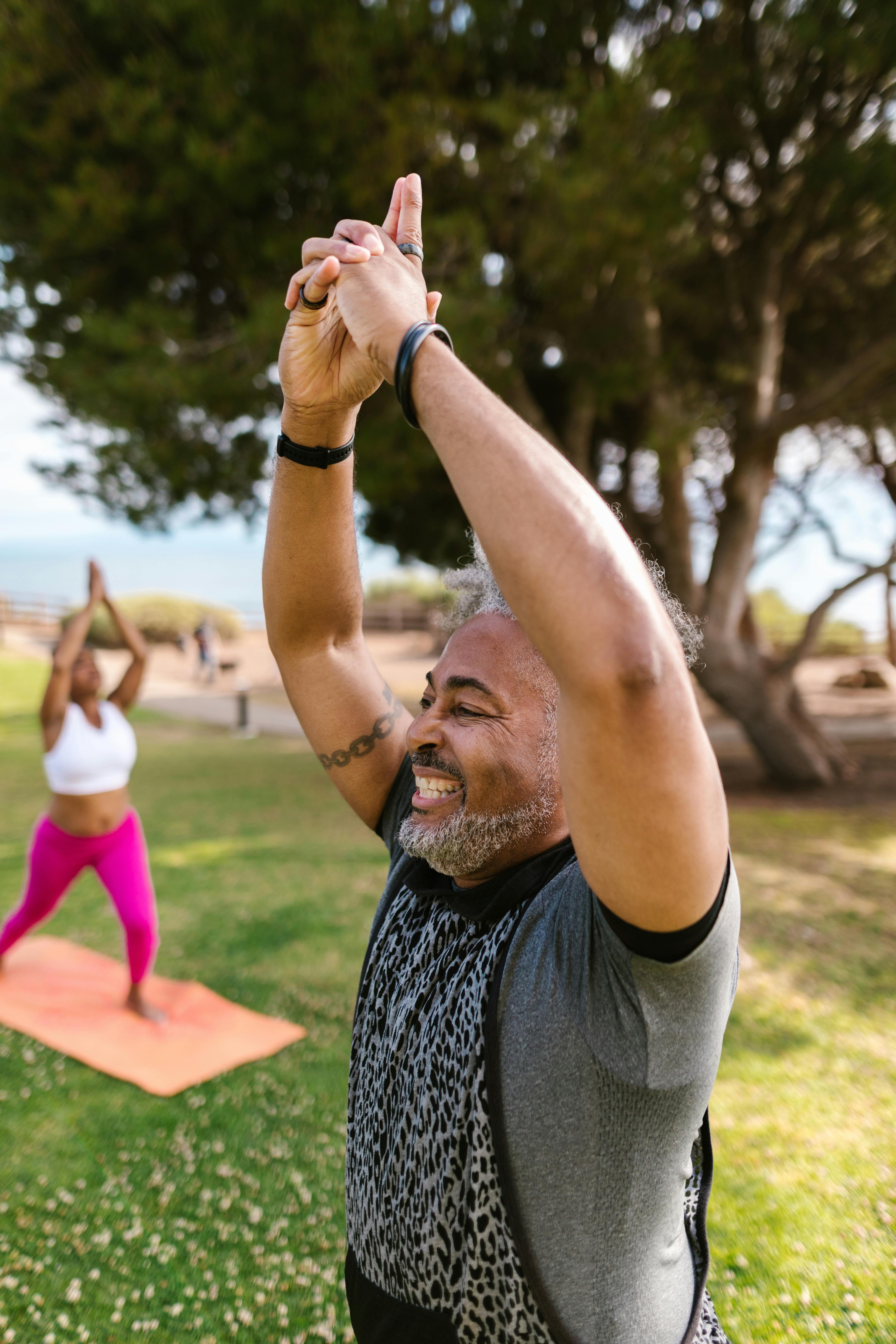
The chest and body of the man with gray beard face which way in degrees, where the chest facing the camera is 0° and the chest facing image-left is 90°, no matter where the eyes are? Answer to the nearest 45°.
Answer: approximately 45°

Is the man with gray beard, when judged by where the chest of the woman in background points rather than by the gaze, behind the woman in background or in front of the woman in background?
in front

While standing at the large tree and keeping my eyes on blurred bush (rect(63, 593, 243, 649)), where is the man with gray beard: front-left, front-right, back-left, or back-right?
back-left

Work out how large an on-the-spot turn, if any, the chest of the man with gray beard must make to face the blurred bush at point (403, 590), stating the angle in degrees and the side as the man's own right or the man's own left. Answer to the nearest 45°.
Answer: approximately 135° to the man's own right

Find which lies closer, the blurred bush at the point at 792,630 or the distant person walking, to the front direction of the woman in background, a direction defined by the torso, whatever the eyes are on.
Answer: the blurred bush

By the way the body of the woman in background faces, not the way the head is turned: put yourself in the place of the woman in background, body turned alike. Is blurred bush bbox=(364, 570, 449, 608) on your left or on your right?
on your left

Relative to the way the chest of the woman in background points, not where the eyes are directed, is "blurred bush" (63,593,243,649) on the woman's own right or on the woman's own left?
on the woman's own left

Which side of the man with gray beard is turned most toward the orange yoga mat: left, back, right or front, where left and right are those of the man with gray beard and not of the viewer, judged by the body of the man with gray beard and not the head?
right

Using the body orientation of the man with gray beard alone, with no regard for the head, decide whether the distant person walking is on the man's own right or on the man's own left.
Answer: on the man's own right

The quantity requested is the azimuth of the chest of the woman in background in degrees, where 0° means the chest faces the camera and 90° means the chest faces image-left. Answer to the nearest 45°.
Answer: approximately 315°

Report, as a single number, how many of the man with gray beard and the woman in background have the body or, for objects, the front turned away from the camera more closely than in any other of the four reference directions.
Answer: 0
